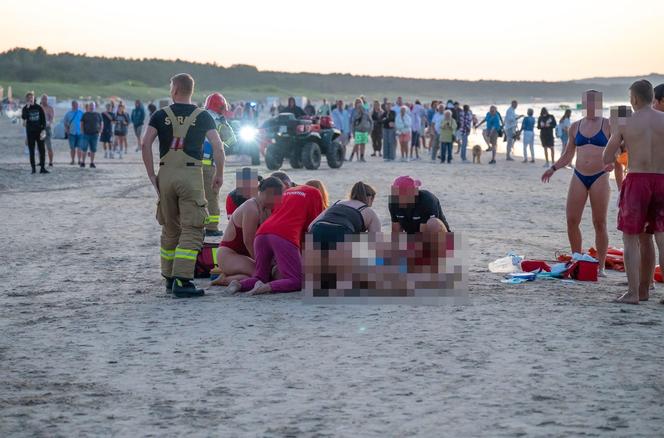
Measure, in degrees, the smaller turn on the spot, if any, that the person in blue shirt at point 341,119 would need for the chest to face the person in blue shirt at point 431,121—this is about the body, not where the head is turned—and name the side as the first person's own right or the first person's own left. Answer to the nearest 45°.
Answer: approximately 90° to the first person's own left

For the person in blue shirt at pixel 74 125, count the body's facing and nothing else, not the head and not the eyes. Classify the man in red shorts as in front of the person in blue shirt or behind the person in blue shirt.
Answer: in front

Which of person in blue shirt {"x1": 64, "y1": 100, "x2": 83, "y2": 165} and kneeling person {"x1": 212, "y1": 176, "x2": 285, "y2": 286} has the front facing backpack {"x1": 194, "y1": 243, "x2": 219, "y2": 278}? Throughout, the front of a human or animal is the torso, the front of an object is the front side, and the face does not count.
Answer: the person in blue shirt

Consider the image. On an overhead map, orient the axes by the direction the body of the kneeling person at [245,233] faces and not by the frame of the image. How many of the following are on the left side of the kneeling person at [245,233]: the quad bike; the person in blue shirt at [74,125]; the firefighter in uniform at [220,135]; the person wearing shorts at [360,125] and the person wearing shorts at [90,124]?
5

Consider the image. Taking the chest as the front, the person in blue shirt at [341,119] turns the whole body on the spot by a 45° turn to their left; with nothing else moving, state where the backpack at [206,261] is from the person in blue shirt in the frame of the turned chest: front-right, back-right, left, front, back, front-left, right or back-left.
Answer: front-right

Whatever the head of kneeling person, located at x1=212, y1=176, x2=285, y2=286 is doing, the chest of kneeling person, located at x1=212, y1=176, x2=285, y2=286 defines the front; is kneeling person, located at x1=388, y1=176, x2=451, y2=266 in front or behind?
in front

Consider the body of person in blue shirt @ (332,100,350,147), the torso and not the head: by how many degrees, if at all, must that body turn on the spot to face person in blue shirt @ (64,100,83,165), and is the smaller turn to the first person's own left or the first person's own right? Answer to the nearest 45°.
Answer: approximately 45° to the first person's own right

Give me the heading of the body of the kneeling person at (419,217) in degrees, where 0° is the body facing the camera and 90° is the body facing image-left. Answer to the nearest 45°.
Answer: approximately 45°

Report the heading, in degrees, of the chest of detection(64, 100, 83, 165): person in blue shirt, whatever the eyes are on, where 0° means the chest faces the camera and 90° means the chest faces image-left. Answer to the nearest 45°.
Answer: approximately 0°

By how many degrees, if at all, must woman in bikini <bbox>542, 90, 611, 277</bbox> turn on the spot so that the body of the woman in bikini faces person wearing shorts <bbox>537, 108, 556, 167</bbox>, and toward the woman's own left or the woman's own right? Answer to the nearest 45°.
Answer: approximately 180°

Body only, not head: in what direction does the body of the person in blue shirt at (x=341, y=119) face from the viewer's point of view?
toward the camera

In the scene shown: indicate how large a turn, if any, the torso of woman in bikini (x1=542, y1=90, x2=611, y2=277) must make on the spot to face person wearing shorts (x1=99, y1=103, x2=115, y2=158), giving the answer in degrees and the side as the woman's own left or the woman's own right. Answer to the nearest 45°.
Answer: approximately 135° to the woman's own right

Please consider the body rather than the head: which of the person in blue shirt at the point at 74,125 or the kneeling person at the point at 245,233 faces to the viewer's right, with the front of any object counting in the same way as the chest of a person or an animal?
the kneeling person

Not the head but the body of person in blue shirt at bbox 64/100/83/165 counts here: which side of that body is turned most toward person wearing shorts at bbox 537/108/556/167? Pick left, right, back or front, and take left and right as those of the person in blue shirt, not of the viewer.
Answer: left
